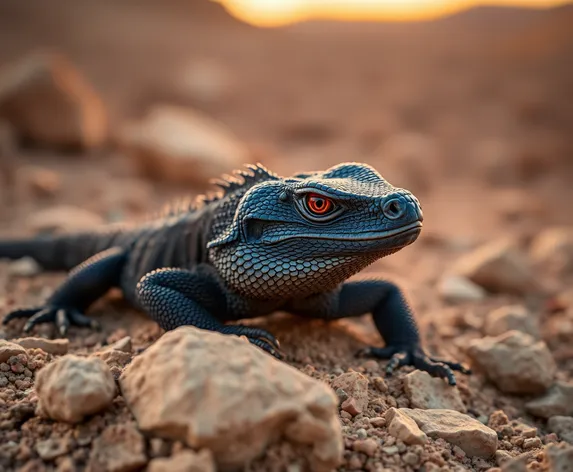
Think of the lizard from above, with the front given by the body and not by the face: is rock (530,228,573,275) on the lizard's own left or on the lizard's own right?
on the lizard's own left

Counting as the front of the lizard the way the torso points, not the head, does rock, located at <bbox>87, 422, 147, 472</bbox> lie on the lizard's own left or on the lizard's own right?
on the lizard's own right

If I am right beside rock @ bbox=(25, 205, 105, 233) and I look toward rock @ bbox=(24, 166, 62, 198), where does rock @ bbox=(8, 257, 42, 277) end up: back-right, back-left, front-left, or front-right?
back-left

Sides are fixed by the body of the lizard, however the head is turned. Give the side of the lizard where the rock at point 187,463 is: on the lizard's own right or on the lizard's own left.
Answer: on the lizard's own right

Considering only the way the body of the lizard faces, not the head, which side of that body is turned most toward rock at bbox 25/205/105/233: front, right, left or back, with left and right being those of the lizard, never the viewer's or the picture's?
back

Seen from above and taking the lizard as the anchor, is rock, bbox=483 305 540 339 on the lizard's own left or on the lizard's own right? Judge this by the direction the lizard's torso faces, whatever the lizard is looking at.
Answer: on the lizard's own left

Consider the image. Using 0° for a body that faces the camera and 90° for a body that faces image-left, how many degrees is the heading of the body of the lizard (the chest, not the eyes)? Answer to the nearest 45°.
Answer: approximately 315°

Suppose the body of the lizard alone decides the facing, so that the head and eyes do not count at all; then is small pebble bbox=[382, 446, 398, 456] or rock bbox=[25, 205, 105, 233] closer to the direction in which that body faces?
the small pebble
